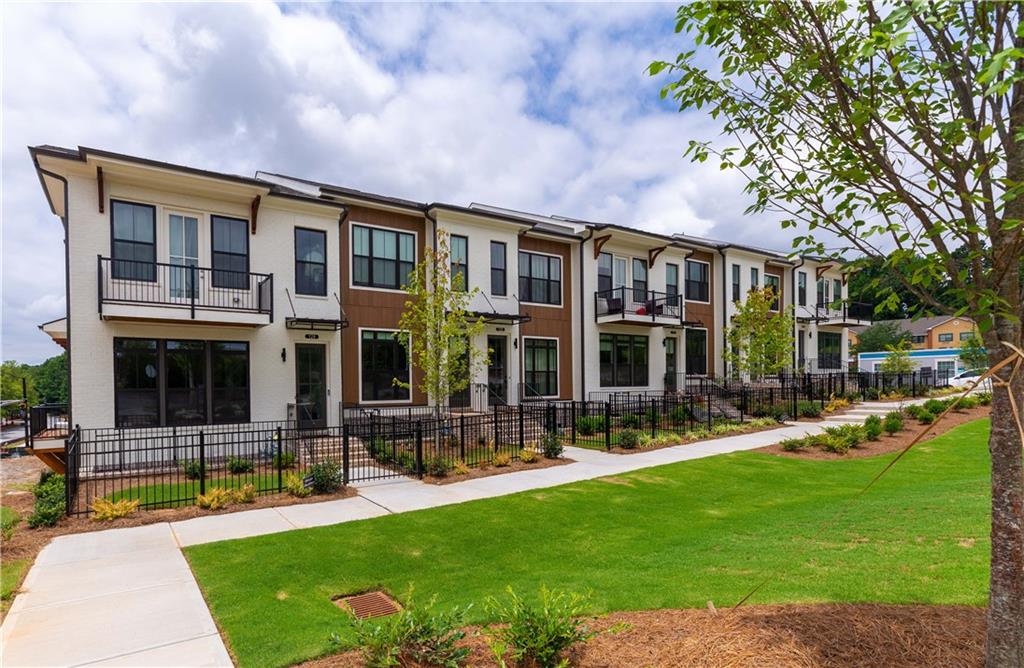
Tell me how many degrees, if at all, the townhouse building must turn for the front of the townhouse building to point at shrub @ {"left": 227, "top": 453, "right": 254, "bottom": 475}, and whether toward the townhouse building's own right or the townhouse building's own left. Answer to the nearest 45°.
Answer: approximately 45° to the townhouse building's own right

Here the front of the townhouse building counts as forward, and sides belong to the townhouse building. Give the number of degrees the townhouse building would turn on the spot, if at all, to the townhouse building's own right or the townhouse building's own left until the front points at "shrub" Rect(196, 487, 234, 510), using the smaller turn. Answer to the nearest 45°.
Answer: approximately 45° to the townhouse building's own right

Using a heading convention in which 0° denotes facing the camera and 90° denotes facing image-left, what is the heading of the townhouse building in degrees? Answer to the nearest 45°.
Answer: approximately 315°

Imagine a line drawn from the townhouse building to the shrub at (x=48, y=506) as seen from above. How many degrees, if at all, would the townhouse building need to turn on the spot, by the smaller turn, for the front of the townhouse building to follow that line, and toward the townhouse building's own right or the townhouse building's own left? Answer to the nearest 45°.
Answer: approximately 45° to the townhouse building's own right

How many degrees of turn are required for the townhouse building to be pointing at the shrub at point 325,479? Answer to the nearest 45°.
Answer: approximately 45° to its right
